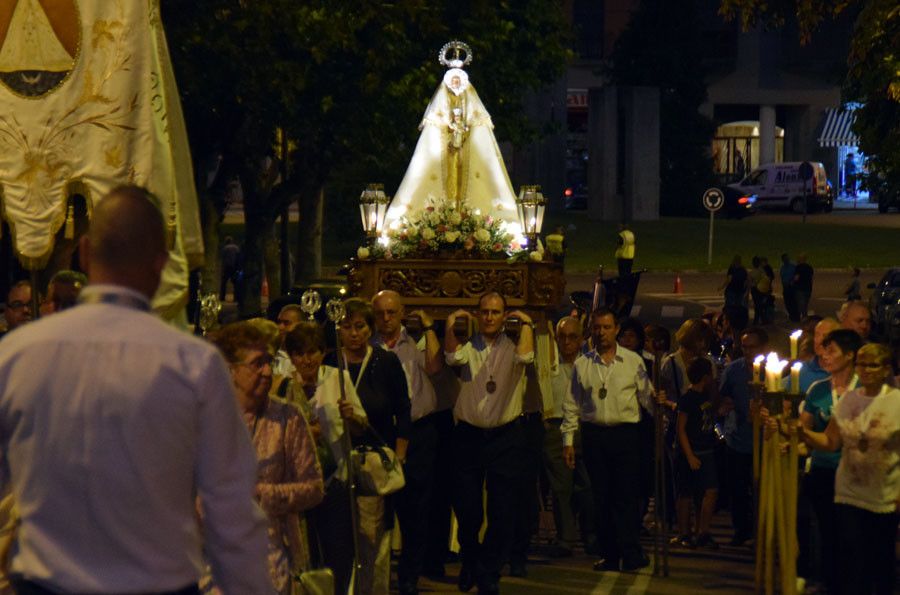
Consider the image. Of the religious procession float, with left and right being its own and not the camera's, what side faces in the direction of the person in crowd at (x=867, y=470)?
front

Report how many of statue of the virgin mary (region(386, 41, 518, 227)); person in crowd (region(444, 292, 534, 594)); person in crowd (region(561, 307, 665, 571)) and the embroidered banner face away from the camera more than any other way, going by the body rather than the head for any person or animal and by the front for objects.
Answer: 0

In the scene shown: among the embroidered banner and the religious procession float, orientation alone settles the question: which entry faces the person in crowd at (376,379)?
the religious procession float

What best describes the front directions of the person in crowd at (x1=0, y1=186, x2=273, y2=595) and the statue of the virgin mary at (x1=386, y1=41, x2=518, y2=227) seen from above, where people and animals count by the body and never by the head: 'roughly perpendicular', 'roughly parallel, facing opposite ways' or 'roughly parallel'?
roughly parallel, facing opposite ways

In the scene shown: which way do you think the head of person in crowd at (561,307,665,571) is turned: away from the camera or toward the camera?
toward the camera

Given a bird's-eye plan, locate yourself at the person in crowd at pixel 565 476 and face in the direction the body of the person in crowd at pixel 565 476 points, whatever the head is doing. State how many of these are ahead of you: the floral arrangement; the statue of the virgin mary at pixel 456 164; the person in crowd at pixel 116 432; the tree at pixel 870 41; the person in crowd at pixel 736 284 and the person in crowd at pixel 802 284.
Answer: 1

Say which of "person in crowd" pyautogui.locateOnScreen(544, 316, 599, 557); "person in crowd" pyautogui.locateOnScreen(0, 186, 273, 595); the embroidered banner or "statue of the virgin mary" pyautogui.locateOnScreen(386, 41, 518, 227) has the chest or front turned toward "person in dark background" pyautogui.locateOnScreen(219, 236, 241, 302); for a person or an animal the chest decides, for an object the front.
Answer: "person in crowd" pyautogui.locateOnScreen(0, 186, 273, 595)

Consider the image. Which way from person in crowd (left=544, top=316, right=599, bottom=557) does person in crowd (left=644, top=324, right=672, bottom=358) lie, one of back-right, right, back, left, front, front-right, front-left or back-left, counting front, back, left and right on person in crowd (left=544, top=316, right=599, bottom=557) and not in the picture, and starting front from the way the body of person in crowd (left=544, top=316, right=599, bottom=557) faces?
back-left

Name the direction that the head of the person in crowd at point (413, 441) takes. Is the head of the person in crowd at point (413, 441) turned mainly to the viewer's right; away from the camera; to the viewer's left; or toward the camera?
toward the camera

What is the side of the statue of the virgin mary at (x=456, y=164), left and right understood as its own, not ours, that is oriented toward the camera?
front

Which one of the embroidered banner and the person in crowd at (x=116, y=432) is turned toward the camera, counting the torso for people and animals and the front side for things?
the embroidered banner

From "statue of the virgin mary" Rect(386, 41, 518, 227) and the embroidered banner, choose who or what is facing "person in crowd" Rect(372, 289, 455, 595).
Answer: the statue of the virgin mary

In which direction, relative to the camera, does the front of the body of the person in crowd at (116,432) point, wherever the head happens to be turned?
away from the camera

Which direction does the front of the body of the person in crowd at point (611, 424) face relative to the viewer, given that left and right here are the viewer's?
facing the viewer
